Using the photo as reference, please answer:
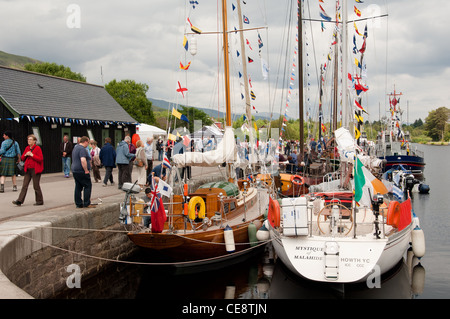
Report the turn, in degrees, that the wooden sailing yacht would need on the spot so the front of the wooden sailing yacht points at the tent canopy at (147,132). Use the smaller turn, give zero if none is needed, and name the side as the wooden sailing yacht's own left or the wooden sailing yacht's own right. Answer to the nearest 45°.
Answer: approximately 45° to the wooden sailing yacht's own left

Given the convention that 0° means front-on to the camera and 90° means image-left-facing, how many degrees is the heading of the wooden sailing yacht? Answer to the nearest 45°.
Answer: approximately 225°

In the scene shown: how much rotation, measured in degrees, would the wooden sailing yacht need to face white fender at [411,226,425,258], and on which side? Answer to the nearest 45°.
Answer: approximately 45° to its right

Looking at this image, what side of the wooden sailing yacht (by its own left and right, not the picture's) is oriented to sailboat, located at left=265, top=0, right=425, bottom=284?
right

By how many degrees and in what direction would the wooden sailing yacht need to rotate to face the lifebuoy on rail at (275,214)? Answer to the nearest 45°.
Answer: approximately 45° to its right

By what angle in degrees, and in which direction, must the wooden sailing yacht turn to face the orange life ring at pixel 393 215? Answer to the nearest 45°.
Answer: approximately 45° to its right

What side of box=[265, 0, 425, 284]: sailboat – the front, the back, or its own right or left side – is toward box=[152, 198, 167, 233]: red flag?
left

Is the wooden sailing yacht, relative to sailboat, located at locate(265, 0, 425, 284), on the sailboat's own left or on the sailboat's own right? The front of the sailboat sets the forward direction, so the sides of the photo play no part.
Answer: on the sailboat's own left

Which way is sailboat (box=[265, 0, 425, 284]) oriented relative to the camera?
away from the camera
